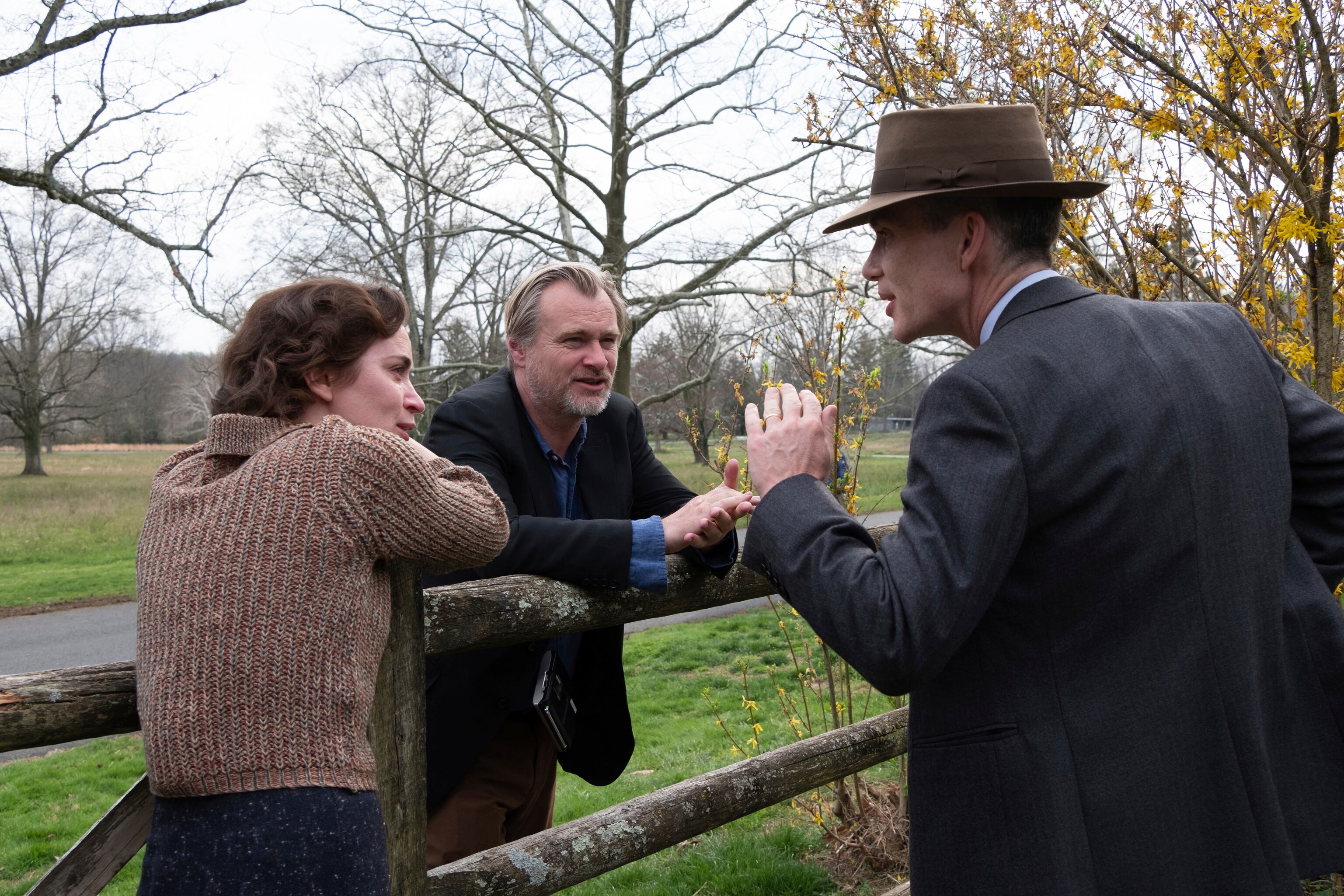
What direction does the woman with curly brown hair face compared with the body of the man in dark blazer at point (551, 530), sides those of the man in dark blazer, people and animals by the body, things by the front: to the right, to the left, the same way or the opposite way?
to the left

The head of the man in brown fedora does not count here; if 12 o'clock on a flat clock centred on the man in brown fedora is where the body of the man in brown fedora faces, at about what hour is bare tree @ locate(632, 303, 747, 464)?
The bare tree is roughly at 1 o'clock from the man in brown fedora.

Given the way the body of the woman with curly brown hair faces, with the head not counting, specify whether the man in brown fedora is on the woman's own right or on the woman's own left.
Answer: on the woman's own right

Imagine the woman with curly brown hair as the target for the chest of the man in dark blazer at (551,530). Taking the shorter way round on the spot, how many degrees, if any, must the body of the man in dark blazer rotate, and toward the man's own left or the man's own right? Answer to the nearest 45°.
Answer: approximately 45° to the man's own right

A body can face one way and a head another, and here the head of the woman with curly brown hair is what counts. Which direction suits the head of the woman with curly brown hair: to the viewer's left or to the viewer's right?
to the viewer's right

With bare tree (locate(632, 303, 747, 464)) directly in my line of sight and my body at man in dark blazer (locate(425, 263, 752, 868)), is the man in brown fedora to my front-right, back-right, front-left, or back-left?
back-right

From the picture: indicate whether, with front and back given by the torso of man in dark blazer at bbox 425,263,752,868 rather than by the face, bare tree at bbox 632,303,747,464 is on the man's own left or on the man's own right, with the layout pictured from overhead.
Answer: on the man's own left

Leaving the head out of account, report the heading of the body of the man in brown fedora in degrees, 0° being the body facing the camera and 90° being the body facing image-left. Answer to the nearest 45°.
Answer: approximately 135°

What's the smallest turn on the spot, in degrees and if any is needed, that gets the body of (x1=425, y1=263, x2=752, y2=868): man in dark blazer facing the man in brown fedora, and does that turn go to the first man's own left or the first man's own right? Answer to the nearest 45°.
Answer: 0° — they already face them

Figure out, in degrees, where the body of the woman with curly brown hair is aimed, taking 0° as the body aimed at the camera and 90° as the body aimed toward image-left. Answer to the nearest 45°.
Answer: approximately 225°

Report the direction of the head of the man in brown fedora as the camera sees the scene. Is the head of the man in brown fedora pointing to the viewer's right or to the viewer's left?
to the viewer's left

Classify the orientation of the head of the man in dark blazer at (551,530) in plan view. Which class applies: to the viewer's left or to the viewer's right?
to the viewer's right

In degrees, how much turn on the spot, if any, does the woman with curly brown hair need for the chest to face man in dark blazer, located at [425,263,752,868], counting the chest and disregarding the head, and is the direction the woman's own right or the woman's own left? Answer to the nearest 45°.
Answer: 0° — they already face them

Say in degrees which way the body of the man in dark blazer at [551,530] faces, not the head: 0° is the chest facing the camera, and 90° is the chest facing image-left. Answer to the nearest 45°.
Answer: approximately 315°
